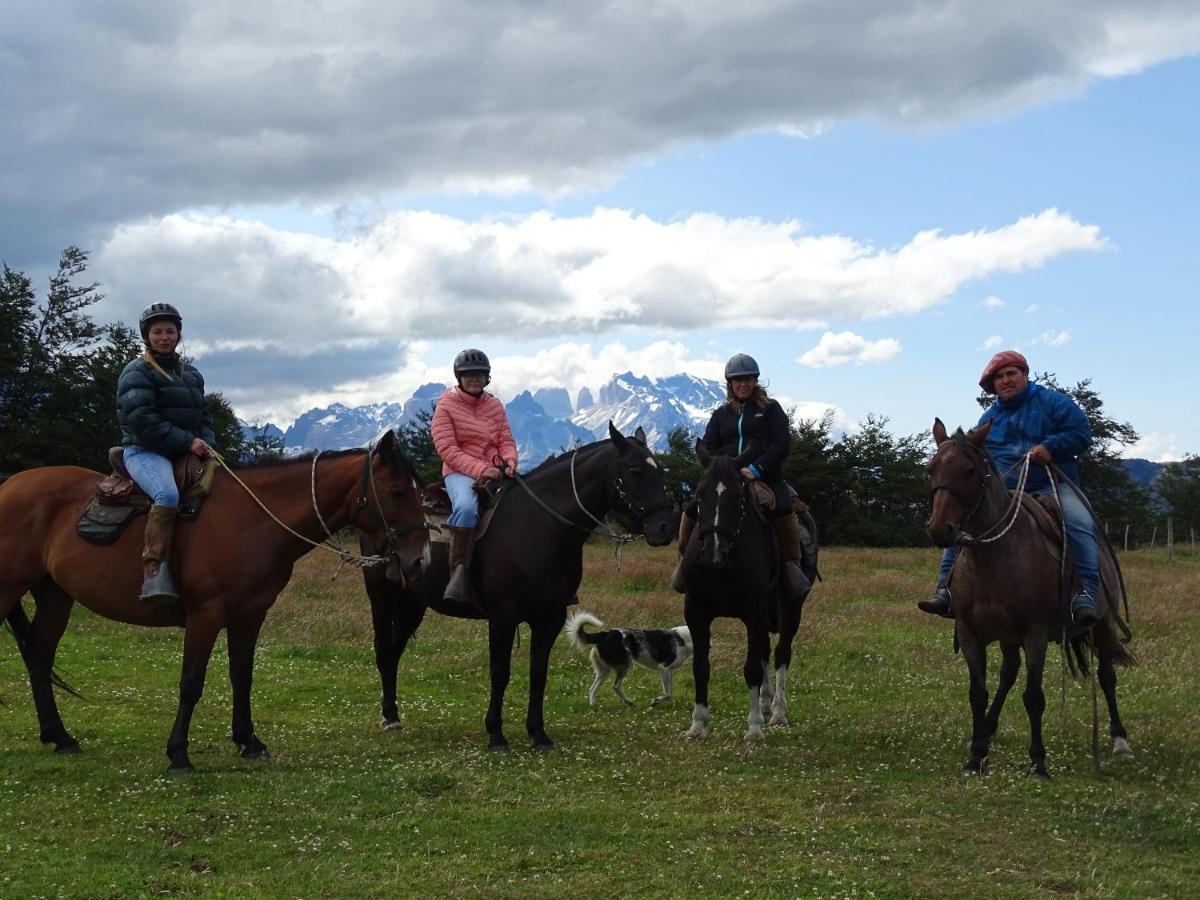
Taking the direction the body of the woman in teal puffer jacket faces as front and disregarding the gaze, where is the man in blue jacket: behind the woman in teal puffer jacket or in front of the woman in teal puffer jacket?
in front

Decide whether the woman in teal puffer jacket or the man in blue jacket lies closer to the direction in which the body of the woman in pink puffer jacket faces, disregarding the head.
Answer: the man in blue jacket

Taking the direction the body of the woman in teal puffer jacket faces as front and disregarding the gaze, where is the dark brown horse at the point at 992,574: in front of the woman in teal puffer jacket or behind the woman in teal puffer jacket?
in front

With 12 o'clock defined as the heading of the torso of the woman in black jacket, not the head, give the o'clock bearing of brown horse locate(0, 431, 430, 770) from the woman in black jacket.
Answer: The brown horse is roughly at 2 o'clock from the woman in black jacket.

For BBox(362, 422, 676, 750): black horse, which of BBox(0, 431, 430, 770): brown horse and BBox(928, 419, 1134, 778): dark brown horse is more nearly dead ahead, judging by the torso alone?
the dark brown horse

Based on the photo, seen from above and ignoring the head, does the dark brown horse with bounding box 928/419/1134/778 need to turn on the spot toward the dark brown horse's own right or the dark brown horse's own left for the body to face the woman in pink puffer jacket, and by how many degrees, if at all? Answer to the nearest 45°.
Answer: approximately 45° to the dark brown horse's own right

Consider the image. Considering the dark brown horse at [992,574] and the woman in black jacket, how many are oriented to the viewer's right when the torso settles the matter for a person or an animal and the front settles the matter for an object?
0

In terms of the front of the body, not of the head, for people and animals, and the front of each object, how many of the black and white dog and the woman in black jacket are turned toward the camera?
1

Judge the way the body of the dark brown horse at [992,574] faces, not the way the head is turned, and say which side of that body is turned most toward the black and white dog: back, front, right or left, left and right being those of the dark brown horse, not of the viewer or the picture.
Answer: right

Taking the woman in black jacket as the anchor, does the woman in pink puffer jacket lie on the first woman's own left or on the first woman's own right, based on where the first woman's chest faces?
on the first woman's own right

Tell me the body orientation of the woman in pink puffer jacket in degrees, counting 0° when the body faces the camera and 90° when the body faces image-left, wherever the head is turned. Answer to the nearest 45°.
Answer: approximately 315°

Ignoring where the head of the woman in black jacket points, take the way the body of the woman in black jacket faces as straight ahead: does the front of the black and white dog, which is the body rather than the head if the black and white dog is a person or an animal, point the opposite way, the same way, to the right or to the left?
to the left

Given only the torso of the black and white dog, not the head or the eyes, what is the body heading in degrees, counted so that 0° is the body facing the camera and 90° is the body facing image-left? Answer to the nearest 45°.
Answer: approximately 270°

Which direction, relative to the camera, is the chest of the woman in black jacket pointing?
toward the camera
